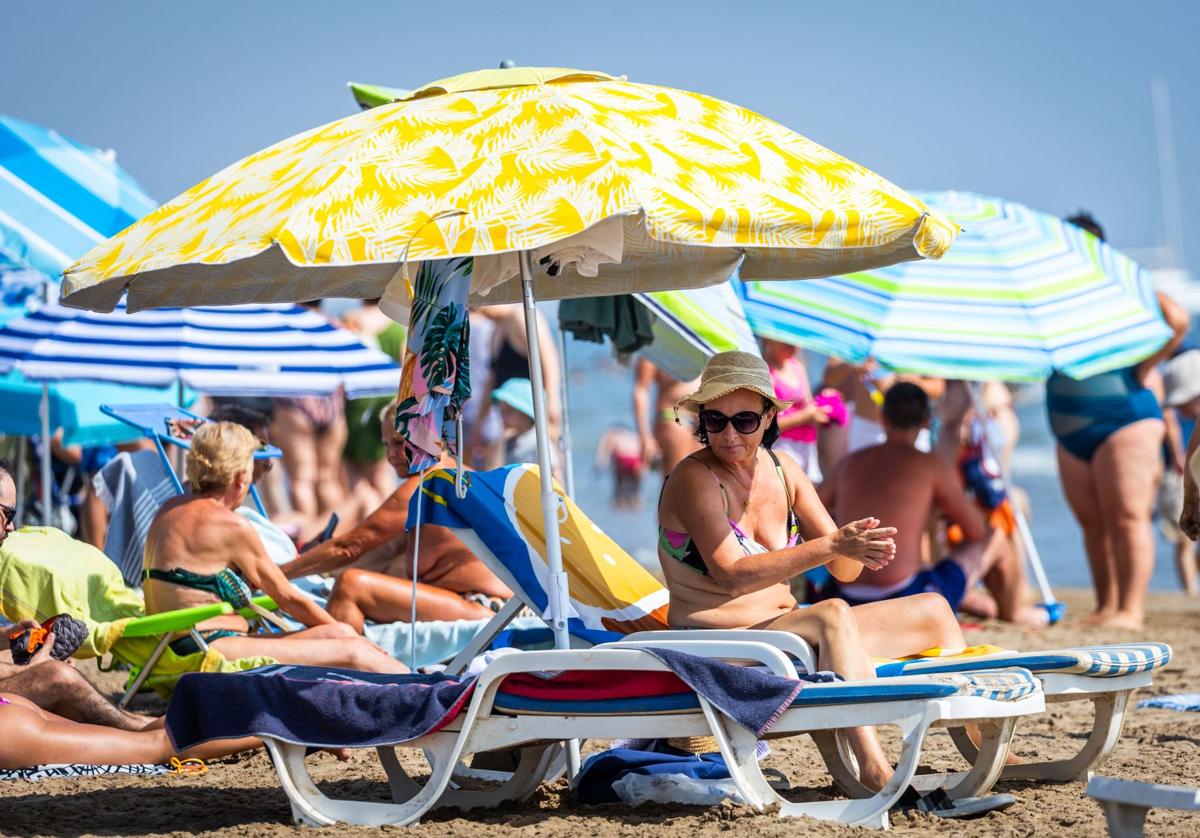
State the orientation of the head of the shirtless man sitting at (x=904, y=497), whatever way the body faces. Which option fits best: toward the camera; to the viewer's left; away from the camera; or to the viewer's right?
away from the camera

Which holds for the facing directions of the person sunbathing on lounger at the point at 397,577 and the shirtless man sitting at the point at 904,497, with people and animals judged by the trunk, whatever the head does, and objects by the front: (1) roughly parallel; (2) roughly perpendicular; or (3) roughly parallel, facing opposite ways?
roughly perpendicular

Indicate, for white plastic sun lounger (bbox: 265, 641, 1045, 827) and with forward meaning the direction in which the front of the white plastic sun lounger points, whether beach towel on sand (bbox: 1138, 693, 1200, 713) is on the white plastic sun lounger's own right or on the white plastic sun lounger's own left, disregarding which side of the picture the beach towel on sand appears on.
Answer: on the white plastic sun lounger's own left

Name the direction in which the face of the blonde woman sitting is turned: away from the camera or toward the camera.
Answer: away from the camera

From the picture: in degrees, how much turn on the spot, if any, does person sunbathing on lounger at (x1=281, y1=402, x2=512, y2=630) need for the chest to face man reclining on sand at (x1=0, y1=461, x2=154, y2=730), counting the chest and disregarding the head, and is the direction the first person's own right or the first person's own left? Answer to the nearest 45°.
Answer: approximately 45° to the first person's own left

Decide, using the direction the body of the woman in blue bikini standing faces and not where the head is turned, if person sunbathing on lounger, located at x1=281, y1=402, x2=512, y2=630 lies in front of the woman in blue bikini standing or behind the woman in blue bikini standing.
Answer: in front

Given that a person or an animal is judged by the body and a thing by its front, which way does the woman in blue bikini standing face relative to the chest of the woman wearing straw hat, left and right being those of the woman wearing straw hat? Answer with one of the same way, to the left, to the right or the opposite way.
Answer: to the right

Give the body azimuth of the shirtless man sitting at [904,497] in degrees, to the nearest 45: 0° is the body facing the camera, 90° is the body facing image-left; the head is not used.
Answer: approximately 180°

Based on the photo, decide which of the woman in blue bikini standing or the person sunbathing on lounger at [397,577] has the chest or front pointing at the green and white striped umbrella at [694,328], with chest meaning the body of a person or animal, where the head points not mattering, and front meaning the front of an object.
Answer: the woman in blue bikini standing

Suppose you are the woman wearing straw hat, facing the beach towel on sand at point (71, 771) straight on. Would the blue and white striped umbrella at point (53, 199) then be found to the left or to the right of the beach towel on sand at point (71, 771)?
right

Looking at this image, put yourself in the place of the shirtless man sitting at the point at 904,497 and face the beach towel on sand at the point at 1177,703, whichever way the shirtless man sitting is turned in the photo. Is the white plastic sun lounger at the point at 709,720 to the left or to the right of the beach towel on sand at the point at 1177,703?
right

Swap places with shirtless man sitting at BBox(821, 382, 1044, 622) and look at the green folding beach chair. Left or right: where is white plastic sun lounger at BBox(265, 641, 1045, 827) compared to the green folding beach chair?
left

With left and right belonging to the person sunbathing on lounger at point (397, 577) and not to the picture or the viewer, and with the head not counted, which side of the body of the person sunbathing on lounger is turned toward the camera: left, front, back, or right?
left
